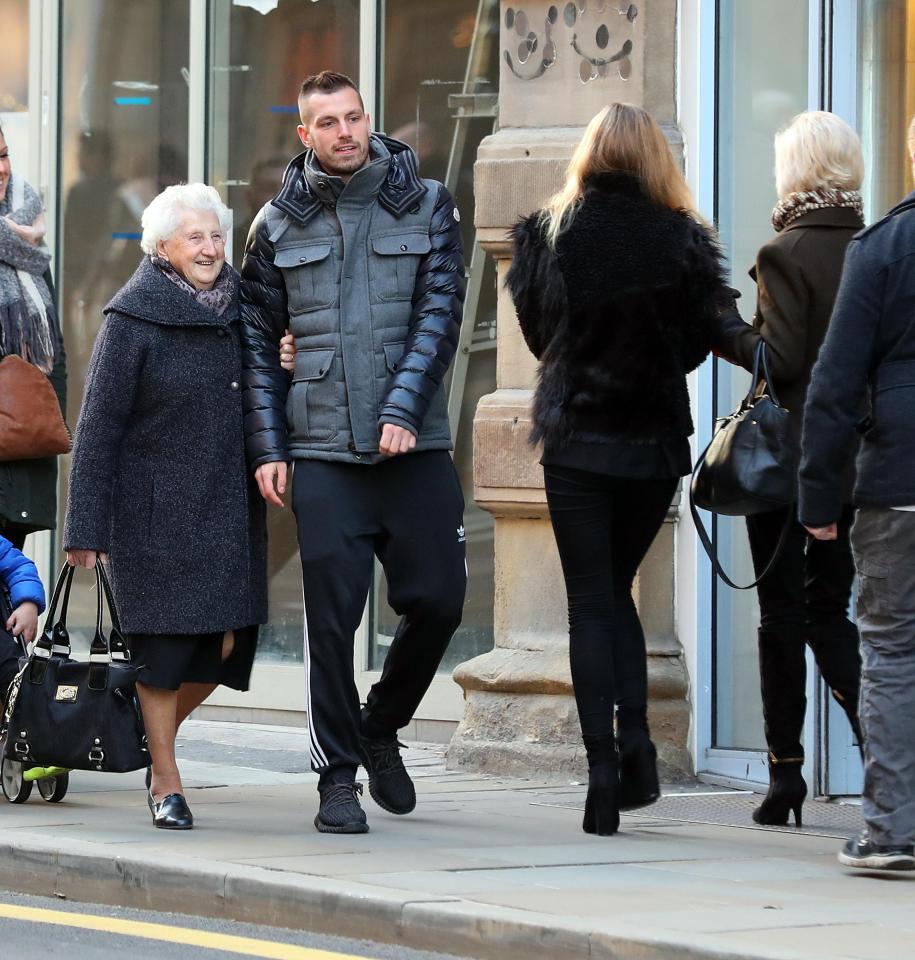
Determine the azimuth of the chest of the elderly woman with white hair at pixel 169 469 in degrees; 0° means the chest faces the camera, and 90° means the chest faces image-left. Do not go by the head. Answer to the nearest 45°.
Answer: approximately 315°

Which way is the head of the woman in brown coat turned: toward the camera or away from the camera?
away from the camera

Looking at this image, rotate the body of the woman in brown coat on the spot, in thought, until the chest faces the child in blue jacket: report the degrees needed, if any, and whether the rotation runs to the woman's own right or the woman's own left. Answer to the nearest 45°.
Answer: approximately 45° to the woman's own left

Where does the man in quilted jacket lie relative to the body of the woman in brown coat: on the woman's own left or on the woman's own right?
on the woman's own left

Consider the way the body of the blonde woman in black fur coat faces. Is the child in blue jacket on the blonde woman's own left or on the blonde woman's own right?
on the blonde woman's own left

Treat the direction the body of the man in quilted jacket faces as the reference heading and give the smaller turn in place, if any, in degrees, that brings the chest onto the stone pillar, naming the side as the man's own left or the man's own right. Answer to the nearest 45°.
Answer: approximately 135° to the man's own left

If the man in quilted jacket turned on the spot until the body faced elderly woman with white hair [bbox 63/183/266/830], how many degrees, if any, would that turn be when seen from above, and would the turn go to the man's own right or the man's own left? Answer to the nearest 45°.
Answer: approximately 90° to the man's own right

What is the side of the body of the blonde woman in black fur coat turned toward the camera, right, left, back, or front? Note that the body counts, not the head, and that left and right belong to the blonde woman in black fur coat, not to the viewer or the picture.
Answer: back

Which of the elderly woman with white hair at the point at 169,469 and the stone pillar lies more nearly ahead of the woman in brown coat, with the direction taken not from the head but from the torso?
the stone pillar
